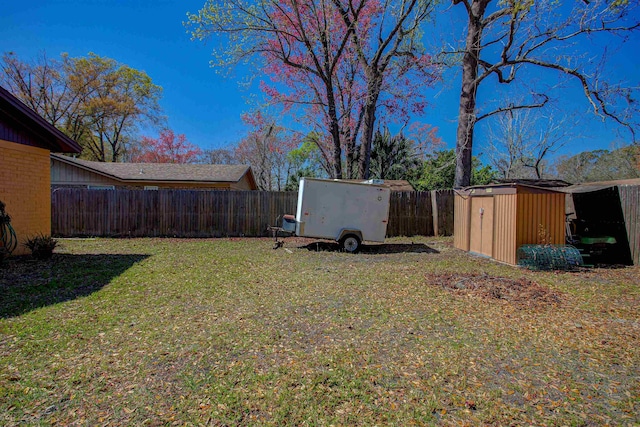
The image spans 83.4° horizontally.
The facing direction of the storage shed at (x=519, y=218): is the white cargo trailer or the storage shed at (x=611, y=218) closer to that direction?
the white cargo trailer

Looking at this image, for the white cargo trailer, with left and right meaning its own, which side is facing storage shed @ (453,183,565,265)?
back

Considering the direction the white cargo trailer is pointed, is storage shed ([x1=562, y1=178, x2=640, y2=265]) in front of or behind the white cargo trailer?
behind

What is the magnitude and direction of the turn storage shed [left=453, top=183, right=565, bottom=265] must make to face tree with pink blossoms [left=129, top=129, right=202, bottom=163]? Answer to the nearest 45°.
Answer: approximately 90° to its right

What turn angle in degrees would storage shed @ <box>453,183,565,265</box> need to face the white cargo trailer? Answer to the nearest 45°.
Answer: approximately 45° to its right

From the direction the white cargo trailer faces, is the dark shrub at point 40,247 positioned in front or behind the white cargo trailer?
in front

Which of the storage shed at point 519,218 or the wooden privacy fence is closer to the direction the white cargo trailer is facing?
the wooden privacy fence

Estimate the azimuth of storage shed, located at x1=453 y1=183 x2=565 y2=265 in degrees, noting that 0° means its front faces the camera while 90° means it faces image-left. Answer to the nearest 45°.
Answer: approximately 45°

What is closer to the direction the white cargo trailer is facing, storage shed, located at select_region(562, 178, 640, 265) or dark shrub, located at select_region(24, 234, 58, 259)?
the dark shrub

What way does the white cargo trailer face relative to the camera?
to the viewer's left
